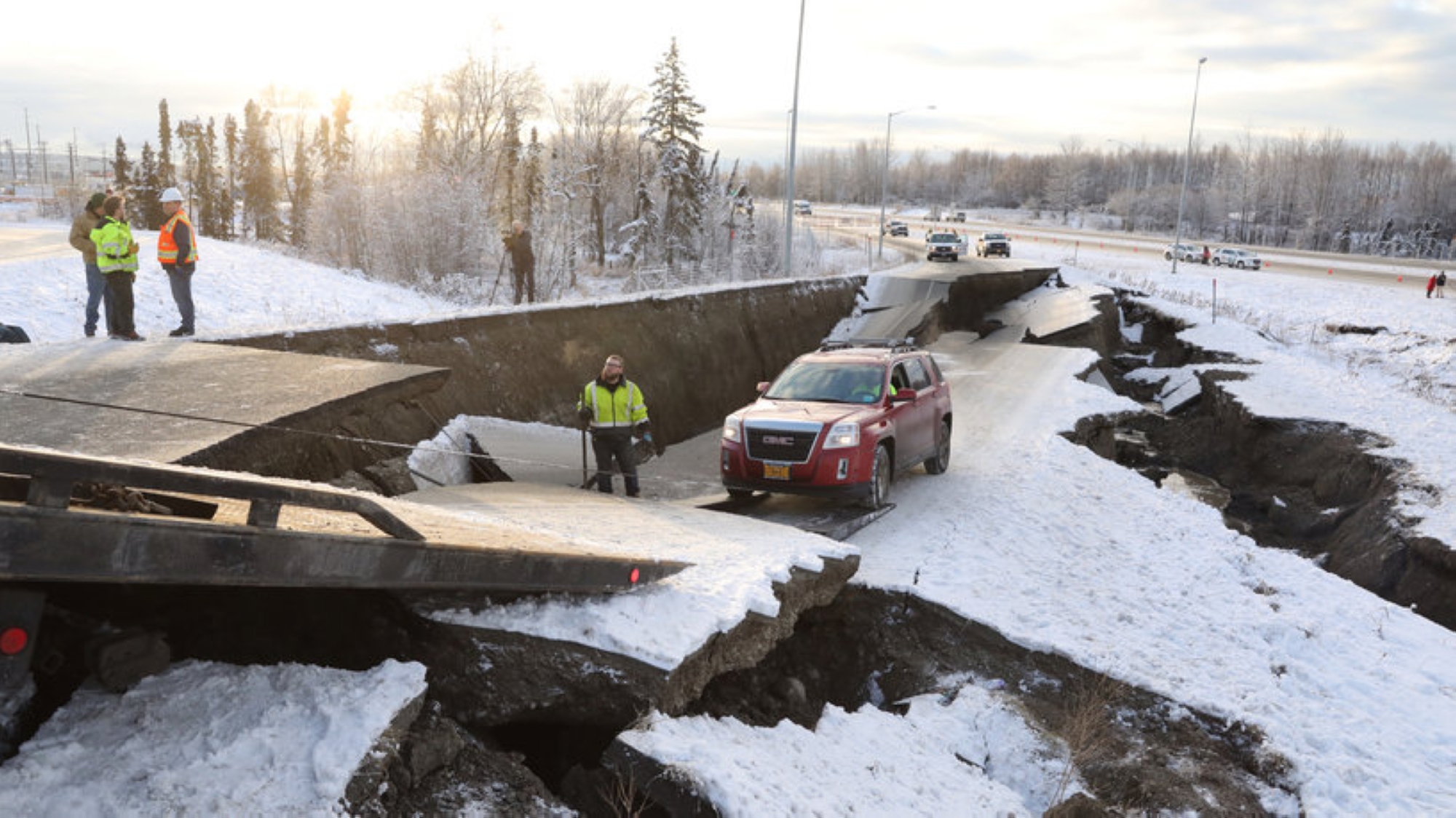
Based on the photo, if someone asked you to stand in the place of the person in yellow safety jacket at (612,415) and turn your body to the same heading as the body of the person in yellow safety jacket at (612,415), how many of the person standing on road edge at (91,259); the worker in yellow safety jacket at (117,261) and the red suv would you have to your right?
2

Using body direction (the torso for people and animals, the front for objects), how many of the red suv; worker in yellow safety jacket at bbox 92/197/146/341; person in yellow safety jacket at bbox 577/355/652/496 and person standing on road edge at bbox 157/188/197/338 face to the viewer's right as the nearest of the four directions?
1

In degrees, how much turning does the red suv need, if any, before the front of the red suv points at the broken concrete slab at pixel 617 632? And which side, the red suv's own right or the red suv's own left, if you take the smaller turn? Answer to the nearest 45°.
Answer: approximately 45° to the red suv's own left

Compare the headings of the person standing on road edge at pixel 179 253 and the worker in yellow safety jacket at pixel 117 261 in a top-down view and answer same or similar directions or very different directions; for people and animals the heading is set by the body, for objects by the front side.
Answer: very different directions

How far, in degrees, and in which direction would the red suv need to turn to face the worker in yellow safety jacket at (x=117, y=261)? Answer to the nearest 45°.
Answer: approximately 45° to its right

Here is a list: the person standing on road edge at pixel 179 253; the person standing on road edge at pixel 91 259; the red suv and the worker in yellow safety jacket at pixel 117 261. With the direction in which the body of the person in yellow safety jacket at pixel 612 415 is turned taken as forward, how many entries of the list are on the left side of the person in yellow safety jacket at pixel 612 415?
1

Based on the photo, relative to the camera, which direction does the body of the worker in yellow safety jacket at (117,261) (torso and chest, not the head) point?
to the viewer's right

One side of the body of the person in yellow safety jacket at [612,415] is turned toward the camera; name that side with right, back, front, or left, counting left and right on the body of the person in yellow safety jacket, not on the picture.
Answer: front

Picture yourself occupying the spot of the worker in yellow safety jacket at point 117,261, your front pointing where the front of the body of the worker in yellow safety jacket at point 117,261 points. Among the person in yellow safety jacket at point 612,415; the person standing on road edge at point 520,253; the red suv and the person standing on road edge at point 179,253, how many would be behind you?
0

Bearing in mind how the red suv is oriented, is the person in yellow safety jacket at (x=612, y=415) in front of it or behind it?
in front

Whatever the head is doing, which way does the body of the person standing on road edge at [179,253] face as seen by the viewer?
to the viewer's left

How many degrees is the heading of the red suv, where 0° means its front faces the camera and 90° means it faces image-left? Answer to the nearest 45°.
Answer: approximately 45°

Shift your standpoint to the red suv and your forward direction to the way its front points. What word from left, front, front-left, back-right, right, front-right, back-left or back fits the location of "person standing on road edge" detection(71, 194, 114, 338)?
front-right

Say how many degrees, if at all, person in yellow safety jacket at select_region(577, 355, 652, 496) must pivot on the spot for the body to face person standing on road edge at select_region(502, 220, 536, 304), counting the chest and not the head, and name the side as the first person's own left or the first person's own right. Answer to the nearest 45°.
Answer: approximately 180°

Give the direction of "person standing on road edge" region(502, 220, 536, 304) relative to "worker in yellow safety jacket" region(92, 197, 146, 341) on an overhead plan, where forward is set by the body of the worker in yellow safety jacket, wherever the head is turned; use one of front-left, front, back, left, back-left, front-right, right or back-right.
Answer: front-left

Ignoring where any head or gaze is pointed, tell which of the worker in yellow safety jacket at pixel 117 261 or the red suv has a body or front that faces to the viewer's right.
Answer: the worker in yellow safety jacket

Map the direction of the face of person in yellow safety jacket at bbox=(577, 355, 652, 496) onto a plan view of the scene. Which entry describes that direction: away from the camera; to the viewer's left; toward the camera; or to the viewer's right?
toward the camera

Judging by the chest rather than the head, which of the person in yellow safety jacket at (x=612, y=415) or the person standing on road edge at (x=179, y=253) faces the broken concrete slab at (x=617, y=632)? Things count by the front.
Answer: the person in yellow safety jacket
